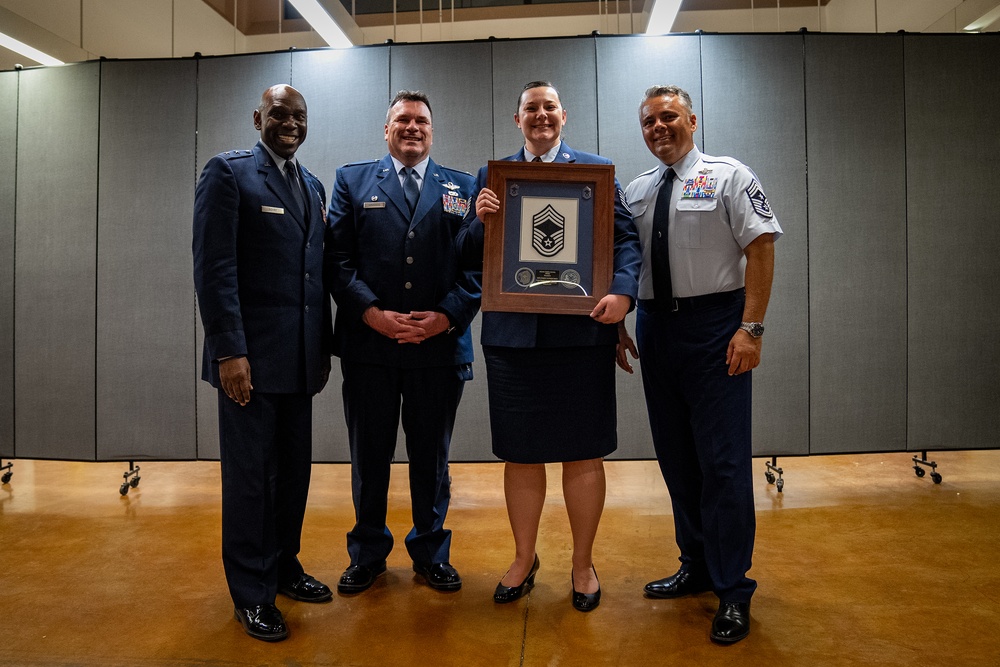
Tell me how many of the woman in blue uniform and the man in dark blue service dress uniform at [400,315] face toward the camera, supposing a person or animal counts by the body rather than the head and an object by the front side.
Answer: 2

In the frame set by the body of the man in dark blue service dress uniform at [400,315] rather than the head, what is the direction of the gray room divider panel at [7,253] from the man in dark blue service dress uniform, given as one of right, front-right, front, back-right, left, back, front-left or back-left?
back-right

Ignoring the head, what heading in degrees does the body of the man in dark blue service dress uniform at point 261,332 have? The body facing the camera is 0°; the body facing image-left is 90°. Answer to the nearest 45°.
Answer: approximately 315°

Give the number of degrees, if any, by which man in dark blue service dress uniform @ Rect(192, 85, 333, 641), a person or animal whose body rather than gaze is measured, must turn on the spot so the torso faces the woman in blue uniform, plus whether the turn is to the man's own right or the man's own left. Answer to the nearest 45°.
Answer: approximately 45° to the man's own left

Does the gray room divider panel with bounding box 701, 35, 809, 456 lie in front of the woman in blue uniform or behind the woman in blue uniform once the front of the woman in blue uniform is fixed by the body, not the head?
behind
